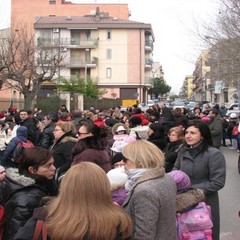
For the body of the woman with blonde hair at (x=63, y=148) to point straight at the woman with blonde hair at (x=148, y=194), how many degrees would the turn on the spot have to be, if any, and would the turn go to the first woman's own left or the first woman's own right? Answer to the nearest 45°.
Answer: approximately 90° to the first woman's own left

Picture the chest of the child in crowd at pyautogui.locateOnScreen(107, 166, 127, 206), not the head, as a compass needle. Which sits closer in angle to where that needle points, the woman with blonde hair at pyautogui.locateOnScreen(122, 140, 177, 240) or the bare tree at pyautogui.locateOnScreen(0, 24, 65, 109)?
the bare tree

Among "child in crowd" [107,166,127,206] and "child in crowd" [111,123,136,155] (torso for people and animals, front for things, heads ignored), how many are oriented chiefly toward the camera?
1

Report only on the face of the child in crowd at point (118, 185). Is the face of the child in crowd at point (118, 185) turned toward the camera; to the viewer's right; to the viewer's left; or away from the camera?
away from the camera

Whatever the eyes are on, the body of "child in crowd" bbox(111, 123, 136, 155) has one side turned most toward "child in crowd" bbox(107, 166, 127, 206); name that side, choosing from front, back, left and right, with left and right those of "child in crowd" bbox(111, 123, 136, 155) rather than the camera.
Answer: front

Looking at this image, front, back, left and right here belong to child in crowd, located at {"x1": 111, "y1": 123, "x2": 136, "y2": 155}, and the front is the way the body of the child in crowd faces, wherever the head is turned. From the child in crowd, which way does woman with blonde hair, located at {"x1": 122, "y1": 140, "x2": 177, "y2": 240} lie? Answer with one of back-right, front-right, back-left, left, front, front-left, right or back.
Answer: front

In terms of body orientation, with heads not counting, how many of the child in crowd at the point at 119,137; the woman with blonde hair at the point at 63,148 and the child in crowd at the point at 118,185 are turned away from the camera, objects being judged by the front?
1

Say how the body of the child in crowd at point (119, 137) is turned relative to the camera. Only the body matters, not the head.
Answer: toward the camera

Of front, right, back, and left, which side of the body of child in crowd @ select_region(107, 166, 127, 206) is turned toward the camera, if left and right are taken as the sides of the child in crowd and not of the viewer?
back

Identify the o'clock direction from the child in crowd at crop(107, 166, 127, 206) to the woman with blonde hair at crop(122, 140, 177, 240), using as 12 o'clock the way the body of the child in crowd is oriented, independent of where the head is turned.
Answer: The woman with blonde hair is roughly at 5 o'clock from the child in crowd.

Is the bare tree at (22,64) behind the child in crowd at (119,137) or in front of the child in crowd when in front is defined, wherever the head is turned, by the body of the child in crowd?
behind
